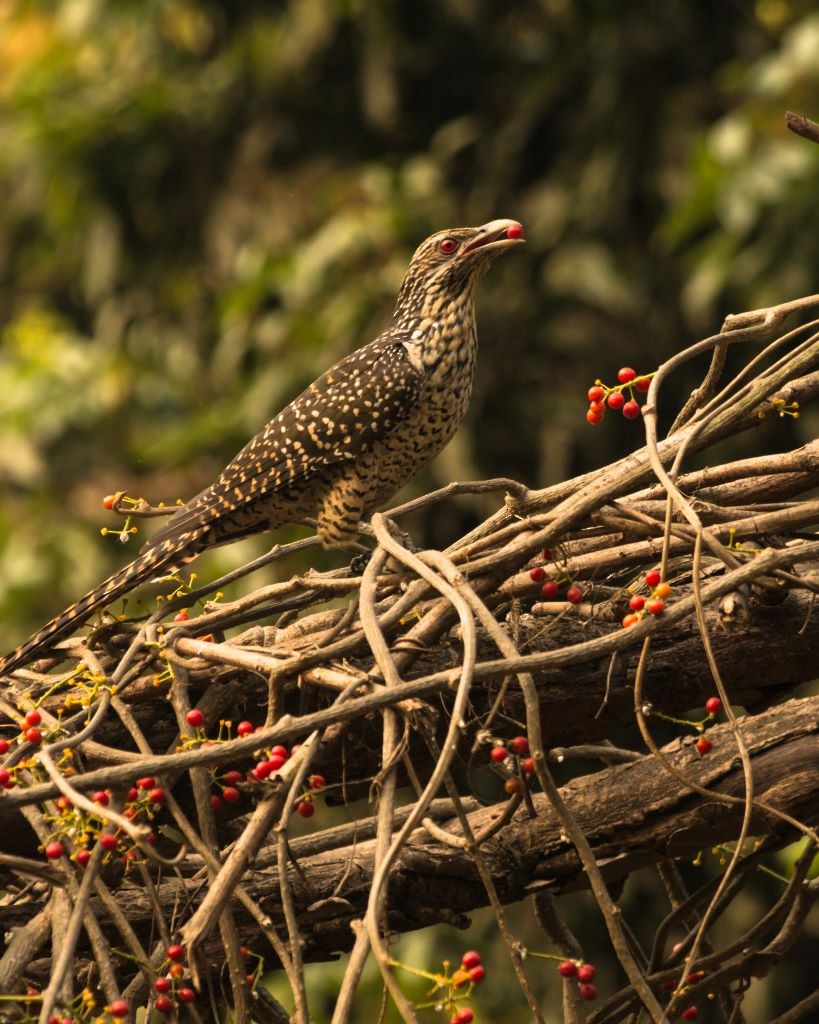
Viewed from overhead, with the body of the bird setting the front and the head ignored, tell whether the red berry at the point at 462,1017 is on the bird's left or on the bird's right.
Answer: on the bird's right

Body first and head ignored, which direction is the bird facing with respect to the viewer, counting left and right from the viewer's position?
facing to the right of the viewer
